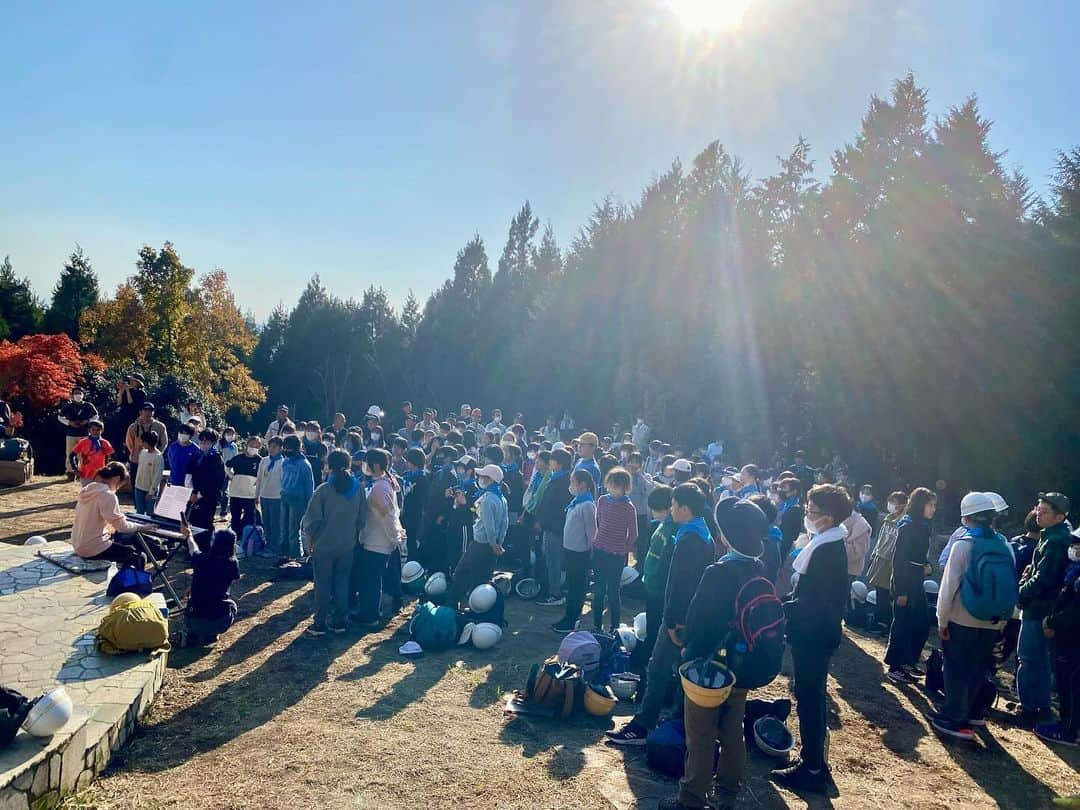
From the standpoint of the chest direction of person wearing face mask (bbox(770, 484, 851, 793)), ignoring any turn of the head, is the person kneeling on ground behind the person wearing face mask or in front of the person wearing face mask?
in front

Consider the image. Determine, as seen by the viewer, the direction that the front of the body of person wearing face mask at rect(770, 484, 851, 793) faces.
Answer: to the viewer's left

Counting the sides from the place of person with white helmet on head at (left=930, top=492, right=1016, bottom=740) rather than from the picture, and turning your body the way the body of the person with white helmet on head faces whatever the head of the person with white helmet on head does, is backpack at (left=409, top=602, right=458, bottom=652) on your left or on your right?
on your left

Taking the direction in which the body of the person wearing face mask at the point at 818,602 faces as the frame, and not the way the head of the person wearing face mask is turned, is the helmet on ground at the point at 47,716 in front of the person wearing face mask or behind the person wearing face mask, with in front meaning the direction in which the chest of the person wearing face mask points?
in front

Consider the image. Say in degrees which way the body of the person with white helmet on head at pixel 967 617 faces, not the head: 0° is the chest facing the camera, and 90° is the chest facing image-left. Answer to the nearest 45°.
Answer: approximately 135°

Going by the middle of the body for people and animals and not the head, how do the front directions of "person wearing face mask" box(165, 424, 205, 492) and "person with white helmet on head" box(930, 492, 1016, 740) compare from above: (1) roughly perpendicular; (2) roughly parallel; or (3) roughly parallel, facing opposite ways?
roughly parallel, facing opposite ways

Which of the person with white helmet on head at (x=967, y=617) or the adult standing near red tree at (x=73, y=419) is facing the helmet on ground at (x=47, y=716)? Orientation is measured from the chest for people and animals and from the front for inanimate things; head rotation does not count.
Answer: the adult standing near red tree

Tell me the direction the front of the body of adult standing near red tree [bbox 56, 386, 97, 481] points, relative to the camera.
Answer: toward the camera

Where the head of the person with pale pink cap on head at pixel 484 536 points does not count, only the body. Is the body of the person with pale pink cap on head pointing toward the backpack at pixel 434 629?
no

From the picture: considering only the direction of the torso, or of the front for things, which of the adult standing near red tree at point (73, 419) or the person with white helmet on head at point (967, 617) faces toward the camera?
the adult standing near red tree

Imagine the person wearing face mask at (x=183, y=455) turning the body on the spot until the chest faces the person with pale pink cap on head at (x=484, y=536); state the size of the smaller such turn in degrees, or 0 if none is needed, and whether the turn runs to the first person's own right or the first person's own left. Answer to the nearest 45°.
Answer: approximately 45° to the first person's own left

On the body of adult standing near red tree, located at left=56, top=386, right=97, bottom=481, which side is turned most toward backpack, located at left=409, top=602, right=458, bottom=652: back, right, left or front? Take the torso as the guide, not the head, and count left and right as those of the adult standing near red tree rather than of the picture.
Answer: front

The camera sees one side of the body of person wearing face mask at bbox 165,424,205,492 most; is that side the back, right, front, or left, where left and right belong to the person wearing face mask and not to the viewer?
front

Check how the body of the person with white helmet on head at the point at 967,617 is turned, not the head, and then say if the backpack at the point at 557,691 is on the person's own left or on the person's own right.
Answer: on the person's own left

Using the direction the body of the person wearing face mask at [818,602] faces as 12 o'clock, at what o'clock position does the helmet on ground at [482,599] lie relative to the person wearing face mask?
The helmet on ground is roughly at 1 o'clock from the person wearing face mask.

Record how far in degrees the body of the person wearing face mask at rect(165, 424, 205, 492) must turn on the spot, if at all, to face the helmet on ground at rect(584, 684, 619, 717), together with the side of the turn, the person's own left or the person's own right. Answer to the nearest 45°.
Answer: approximately 45° to the person's own left

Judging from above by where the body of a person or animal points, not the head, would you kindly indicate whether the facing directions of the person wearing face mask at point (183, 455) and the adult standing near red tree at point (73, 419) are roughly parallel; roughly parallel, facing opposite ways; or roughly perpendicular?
roughly parallel

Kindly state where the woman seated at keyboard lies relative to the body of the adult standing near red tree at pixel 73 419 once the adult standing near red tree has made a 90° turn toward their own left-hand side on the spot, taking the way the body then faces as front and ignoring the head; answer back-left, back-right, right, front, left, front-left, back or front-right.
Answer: right
